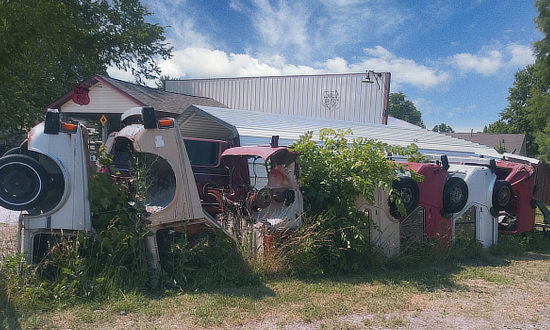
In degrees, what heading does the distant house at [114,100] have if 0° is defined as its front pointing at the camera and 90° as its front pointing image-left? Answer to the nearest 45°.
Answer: approximately 45°

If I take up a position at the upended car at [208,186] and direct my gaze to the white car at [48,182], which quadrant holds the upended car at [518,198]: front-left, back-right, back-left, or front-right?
back-left
